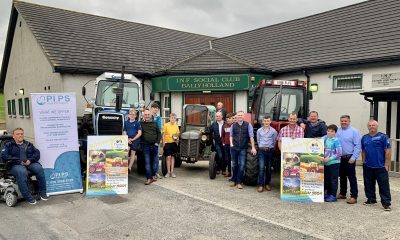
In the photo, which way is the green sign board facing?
toward the camera

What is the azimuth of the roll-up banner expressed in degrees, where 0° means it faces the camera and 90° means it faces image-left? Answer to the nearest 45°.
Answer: approximately 0°

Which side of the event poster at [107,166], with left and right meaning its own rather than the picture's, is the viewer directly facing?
front

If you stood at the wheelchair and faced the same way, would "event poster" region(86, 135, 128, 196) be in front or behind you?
in front

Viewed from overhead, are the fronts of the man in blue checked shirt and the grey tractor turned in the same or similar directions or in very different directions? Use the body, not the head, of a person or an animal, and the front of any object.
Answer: same or similar directions

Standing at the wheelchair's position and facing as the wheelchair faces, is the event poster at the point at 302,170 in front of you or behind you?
in front

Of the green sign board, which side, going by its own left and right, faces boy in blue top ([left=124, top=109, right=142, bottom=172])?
front

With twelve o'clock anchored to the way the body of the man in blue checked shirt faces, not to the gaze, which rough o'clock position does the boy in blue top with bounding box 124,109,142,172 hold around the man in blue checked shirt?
The boy in blue top is roughly at 3 o'clock from the man in blue checked shirt.
